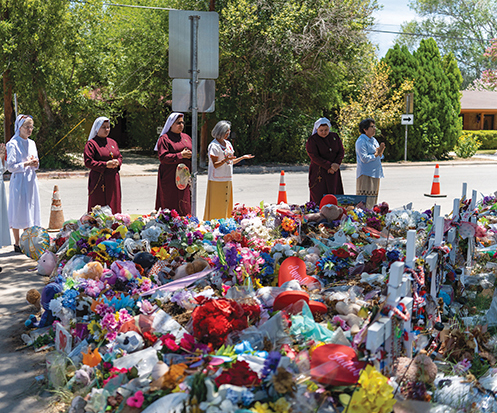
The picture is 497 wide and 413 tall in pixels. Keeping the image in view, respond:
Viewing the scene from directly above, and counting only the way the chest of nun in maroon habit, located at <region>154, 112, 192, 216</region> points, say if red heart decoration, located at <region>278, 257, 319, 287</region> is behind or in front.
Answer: in front

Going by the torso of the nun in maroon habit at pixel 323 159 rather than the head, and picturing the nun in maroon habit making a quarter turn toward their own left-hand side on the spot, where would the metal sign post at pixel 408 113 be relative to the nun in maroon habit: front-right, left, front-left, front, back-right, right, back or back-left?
front-left

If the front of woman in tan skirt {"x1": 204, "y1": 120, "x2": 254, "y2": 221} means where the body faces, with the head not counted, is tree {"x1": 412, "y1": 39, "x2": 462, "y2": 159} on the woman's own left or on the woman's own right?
on the woman's own left

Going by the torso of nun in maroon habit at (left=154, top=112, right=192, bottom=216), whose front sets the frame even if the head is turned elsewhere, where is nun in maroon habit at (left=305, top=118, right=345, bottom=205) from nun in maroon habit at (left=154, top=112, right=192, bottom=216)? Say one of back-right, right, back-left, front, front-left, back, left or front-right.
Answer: front-left

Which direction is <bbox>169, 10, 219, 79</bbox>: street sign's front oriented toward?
away from the camera

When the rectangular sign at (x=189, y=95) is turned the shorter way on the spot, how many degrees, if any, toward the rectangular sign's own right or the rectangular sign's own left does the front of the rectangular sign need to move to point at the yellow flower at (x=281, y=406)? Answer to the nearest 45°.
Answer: approximately 180°

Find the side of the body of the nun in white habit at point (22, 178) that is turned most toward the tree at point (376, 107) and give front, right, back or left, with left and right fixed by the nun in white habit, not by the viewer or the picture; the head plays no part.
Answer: left

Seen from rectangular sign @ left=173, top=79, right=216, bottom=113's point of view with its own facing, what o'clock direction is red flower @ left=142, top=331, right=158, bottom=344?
The red flower is roughly at 6 o'clock from the rectangular sign.

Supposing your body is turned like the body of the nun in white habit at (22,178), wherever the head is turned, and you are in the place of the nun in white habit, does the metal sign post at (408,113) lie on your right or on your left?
on your left

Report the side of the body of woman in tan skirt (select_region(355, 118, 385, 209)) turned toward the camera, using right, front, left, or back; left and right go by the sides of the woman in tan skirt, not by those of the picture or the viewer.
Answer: right
